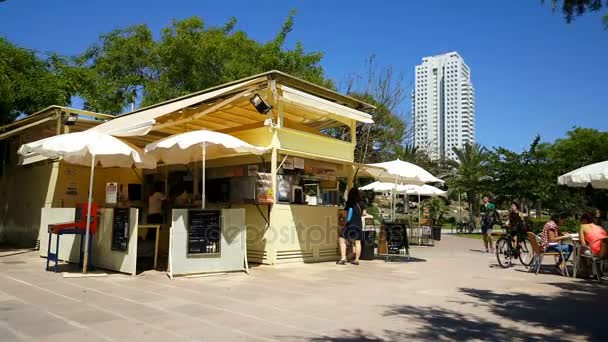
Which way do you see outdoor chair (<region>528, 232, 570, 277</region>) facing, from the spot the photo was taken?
facing to the right of the viewer

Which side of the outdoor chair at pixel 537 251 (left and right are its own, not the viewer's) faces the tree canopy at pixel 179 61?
back

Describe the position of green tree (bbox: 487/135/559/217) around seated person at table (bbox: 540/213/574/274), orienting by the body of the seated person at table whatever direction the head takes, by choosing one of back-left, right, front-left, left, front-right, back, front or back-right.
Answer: left

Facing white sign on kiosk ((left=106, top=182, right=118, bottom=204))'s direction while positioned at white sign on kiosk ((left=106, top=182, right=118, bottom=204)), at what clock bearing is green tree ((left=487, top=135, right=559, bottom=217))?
The green tree is roughly at 8 o'clock from the white sign on kiosk.

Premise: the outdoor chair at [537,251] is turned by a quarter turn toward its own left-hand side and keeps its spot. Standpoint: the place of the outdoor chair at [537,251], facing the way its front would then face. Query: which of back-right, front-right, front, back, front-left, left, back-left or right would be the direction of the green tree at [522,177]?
front

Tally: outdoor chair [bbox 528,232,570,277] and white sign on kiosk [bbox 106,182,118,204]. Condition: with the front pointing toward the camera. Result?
1

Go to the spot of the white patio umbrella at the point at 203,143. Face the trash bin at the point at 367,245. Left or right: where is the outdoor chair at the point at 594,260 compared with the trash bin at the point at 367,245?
right

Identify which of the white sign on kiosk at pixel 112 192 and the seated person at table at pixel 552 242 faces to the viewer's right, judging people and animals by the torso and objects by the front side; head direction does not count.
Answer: the seated person at table

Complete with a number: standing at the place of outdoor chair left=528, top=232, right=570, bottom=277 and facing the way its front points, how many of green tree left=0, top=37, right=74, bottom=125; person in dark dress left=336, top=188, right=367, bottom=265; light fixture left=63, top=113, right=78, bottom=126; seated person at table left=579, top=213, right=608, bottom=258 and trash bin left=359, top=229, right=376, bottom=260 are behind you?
4

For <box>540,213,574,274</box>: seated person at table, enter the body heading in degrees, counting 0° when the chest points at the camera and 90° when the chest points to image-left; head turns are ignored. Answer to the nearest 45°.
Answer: approximately 270°

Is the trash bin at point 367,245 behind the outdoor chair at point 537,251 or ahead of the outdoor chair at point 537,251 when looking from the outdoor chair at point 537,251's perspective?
behind

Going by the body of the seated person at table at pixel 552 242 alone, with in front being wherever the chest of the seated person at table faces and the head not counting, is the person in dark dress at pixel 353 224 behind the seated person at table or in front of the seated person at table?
behind

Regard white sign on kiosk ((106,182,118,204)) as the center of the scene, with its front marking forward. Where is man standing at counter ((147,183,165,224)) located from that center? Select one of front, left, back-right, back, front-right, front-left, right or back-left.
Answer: back-left

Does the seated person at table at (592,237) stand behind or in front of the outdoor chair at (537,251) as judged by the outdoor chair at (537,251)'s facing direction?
in front

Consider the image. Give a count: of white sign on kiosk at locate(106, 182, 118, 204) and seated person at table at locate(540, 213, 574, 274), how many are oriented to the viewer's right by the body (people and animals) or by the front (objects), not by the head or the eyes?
1
